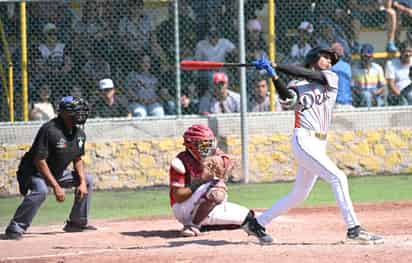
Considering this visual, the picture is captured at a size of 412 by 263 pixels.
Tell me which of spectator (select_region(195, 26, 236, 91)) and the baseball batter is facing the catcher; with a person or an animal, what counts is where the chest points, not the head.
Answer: the spectator

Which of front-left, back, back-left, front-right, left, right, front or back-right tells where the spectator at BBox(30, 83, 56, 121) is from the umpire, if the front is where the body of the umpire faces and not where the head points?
back-left

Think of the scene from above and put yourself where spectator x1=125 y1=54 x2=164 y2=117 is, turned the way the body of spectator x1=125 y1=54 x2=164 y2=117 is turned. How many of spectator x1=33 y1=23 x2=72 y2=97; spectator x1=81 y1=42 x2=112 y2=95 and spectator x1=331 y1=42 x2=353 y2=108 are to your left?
1

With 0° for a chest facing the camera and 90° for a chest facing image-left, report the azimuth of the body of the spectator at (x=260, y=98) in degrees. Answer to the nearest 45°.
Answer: approximately 0°

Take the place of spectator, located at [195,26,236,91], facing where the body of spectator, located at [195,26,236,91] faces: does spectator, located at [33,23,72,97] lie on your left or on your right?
on your right

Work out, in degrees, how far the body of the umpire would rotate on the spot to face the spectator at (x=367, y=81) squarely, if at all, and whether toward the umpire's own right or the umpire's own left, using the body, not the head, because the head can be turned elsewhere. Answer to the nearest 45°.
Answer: approximately 90° to the umpire's own left

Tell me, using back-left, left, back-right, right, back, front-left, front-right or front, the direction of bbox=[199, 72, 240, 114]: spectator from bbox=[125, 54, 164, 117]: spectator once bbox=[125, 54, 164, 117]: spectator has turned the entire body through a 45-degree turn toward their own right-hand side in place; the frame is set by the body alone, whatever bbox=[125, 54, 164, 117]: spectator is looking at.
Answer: back-left
